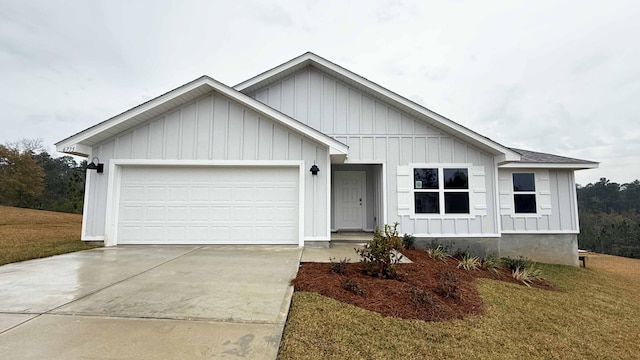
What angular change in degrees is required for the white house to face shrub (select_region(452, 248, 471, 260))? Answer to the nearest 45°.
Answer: approximately 90° to its left

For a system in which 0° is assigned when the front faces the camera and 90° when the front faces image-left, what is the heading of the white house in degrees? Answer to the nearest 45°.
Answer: approximately 0°

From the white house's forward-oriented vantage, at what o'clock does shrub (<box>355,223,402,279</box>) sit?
The shrub is roughly at 11 o'clock from the white house.

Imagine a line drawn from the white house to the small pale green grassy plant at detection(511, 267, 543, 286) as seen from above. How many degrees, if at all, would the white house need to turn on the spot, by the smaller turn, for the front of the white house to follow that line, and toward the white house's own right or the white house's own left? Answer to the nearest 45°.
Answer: approximately 90° to the white house's own left
